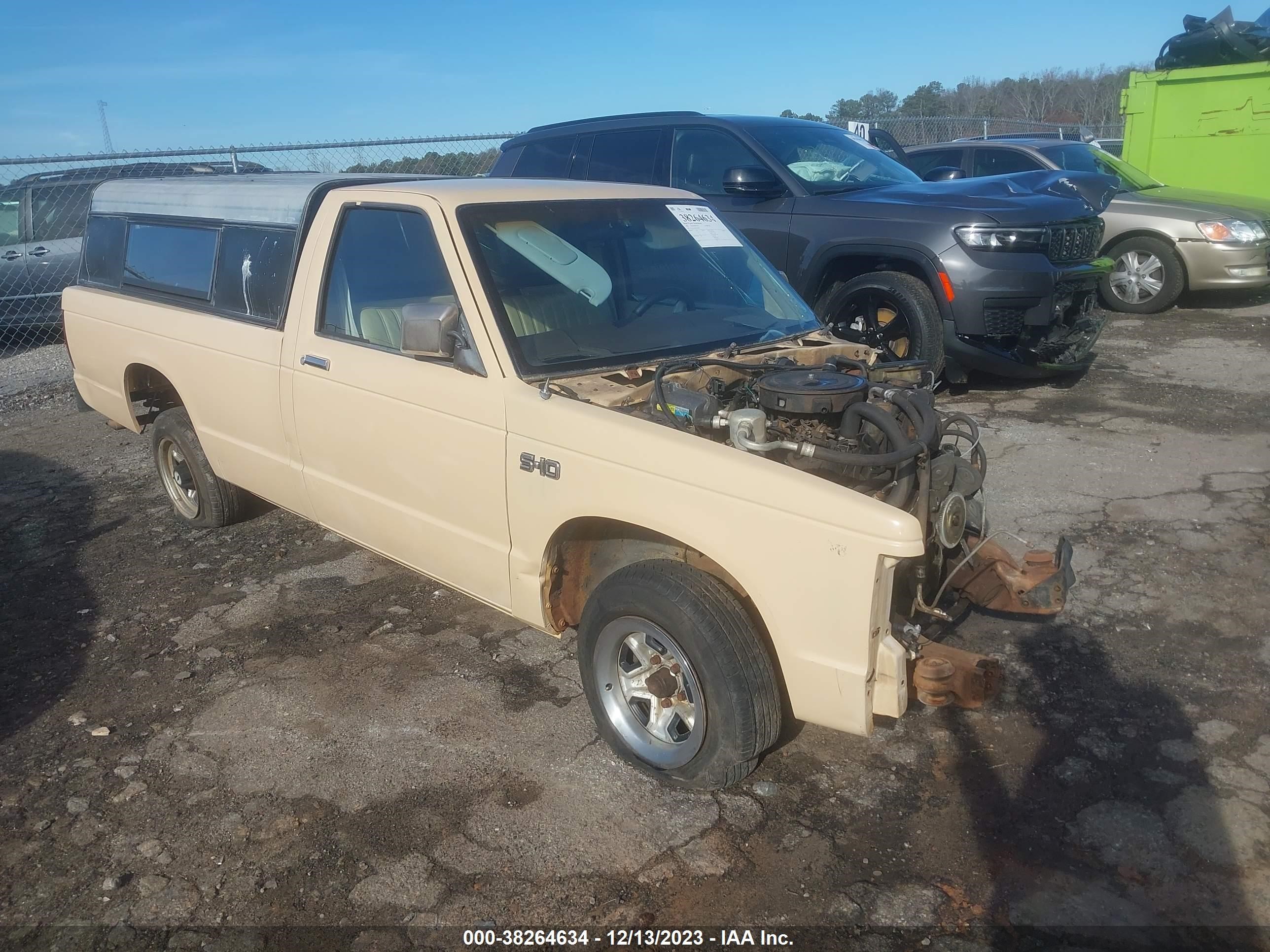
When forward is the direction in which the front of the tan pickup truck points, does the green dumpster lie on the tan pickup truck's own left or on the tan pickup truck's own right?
on the tan pickup truck's own left

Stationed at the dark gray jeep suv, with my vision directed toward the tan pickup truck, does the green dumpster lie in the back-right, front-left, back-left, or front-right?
back-left

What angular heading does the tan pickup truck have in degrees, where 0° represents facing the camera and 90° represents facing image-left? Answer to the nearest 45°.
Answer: approximately 315°

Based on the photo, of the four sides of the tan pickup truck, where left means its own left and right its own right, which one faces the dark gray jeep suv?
left

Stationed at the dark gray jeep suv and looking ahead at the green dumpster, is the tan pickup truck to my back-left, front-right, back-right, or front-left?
back-right

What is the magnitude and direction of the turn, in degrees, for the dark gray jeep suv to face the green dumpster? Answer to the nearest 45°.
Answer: approximately 90° to its left

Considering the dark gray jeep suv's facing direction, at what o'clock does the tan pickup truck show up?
The tan pickup truck is roughly at 2 o'clock from the dark gray jeep suv.

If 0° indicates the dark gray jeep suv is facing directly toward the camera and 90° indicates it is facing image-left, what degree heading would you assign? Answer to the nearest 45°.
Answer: approximately 315°
